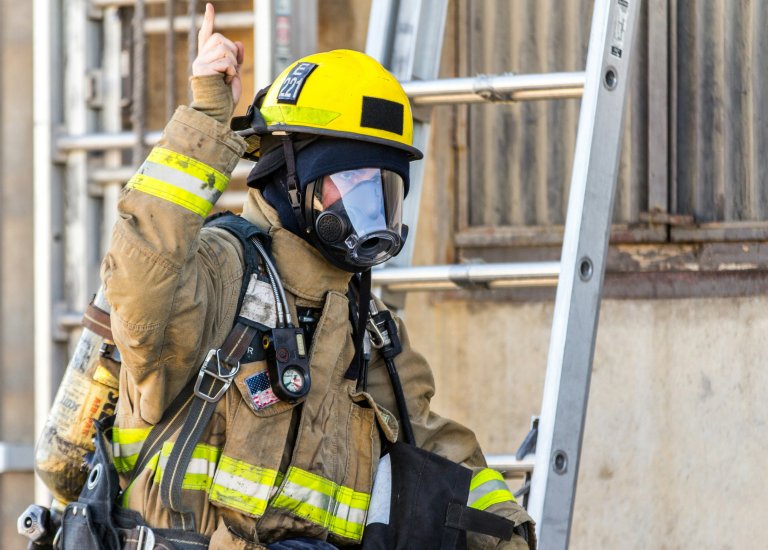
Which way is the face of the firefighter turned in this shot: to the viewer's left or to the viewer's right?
to the viewer's right

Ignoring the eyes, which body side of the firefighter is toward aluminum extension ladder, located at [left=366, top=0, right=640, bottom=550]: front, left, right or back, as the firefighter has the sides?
left

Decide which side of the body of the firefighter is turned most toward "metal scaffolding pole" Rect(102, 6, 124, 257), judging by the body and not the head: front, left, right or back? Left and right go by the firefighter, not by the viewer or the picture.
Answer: back

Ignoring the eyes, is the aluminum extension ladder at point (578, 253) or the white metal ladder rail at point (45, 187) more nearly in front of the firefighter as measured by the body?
the aluminum extension ladder

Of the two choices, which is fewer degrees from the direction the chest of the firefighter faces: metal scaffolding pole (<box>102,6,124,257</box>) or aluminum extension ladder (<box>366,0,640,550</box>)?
the aluminum extension ladder

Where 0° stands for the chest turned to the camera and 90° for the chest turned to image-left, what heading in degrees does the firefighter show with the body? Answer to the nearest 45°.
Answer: approximately 315°

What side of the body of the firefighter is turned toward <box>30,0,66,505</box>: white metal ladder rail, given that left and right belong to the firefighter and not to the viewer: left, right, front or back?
back
